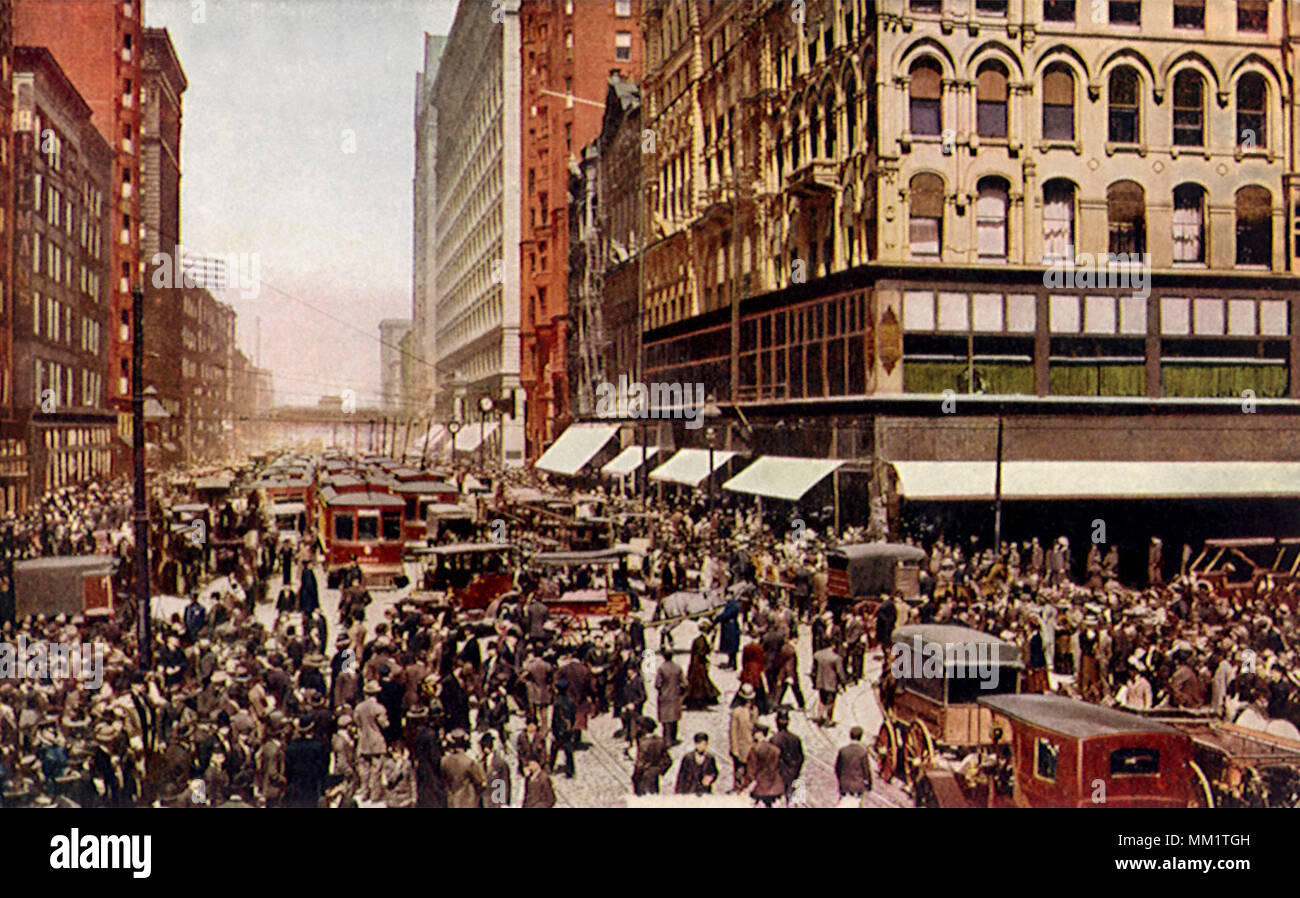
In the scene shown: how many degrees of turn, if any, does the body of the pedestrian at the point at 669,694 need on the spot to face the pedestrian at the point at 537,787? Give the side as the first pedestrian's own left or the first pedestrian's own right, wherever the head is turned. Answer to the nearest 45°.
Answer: approximately 135° to the first pedestrian's own left

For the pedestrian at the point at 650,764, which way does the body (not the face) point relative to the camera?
away from the camera

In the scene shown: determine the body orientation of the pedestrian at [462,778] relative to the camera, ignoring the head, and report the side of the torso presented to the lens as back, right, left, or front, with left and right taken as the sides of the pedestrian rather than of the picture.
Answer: back

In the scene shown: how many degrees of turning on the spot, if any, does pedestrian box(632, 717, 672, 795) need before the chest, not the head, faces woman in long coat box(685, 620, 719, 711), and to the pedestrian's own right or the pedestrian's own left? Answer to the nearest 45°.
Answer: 0° — they already face them

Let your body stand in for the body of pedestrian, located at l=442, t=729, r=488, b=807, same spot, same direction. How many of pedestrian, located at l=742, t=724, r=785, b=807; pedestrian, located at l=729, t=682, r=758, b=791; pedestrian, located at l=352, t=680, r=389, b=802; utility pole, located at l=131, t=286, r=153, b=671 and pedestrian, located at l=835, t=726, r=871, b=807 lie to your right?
3

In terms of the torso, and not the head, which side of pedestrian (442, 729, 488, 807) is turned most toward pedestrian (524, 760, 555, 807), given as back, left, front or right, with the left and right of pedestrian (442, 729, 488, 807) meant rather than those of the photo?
right

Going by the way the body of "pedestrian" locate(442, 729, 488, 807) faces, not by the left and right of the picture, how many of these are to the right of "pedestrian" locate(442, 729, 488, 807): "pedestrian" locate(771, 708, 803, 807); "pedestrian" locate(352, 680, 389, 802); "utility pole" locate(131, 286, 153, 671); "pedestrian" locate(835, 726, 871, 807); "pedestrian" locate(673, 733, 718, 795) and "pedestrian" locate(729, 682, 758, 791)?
4

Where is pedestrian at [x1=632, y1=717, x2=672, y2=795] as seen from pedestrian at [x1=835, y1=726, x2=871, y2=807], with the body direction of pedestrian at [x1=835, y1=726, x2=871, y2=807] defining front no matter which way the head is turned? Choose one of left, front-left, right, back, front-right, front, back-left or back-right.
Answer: left

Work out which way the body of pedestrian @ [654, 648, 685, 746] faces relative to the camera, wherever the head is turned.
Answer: away from the camera

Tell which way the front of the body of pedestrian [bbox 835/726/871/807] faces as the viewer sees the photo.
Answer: away from the camera

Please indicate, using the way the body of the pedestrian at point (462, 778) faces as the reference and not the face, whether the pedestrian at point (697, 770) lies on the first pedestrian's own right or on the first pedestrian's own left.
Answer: on the first pedestrian's own right

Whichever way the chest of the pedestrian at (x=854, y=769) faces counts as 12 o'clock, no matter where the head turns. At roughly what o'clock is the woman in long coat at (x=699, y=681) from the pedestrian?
The woman in long coat is roughly at 11 o'clock from the pedestrian.
